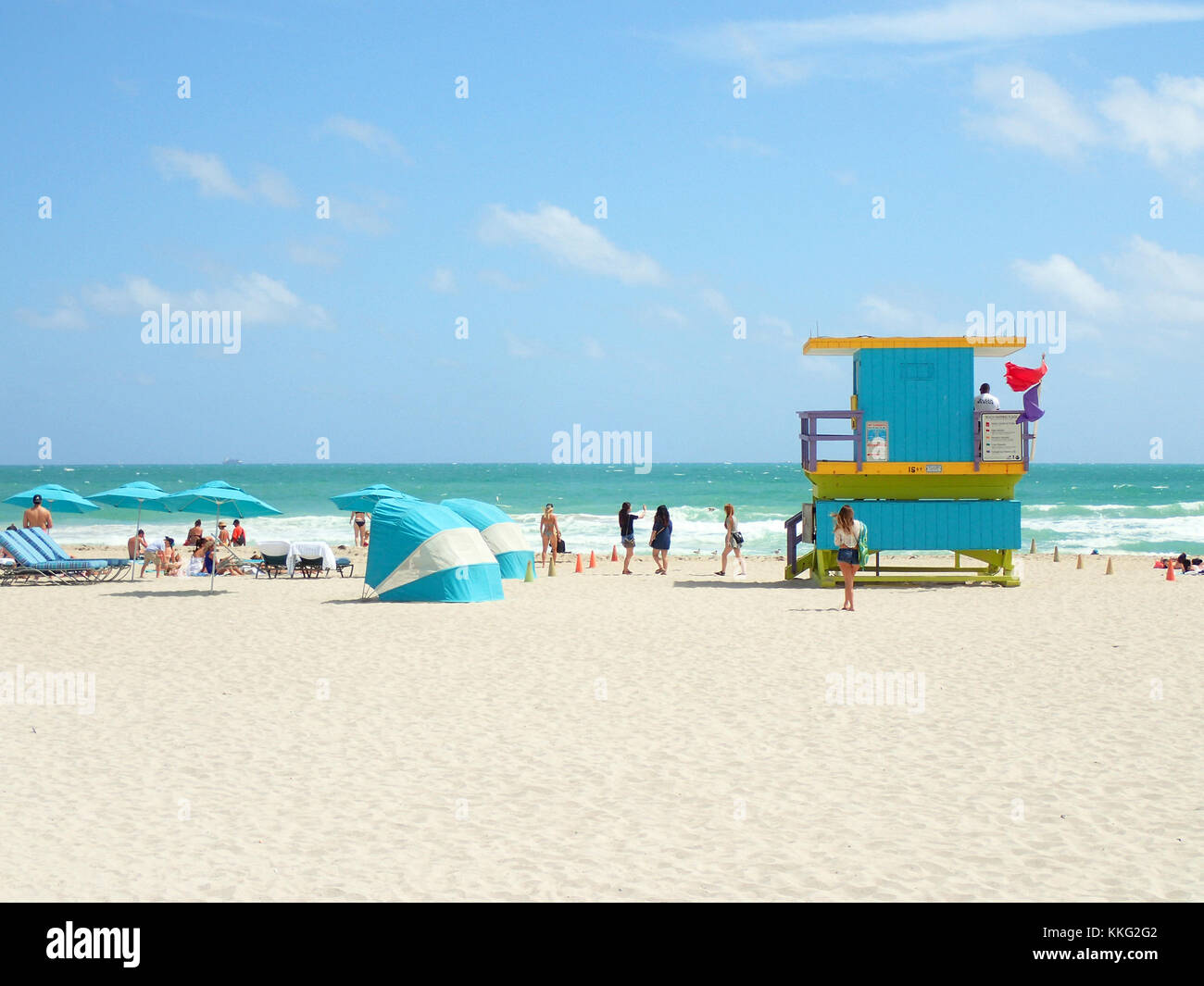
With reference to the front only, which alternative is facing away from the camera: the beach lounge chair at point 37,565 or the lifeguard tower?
the lifeguard tower

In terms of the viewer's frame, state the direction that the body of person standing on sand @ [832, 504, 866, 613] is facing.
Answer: away from the camera

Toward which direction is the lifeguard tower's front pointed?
away from the camera

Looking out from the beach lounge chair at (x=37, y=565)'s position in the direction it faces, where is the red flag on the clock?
The red flag is roughly at 1 o'clock from the beach lounge chair.

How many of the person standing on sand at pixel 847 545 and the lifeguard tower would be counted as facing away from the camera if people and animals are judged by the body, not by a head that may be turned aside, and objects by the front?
2

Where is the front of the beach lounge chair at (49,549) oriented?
to the viewer's right

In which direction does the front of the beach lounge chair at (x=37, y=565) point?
to the viewer's right
